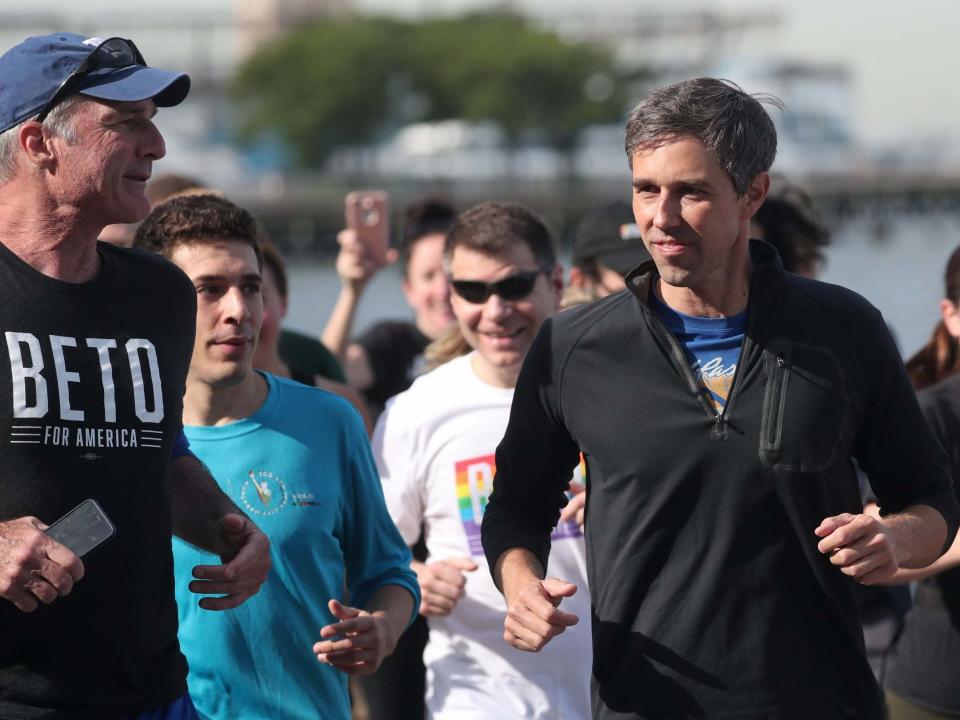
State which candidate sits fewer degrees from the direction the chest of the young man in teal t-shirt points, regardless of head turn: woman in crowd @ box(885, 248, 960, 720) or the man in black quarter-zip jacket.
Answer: the man in black quarter-zip jacket

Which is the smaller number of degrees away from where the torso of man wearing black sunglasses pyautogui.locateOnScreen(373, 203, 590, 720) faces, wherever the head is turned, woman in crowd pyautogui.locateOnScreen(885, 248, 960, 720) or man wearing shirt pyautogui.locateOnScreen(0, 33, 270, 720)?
the man wearing shirt

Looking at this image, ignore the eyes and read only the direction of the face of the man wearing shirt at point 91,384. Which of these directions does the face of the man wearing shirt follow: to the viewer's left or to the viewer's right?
to the viewer's right

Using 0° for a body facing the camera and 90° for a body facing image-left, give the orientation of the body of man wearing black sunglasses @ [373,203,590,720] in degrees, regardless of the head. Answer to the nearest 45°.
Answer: approximately 0°

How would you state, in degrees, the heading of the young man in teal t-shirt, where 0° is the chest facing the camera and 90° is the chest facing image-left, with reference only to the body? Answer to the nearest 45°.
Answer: approximately 0°

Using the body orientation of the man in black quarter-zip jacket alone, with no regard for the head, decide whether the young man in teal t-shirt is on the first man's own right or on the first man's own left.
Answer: on the first man's own right

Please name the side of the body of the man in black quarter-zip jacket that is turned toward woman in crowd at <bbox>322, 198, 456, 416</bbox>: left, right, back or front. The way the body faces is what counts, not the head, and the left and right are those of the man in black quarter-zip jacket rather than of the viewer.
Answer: back

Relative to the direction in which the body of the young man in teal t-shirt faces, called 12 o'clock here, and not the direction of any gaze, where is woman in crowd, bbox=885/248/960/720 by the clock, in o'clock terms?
The woman in crowd is roughly at 9 o'clock from the young man in teal t-shirt.
